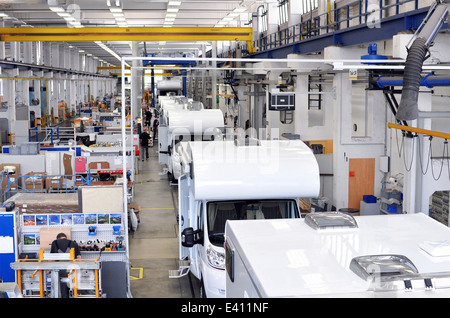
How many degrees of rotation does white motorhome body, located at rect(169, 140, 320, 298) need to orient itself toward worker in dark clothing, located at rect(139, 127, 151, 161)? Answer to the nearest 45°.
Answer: approximately 180°

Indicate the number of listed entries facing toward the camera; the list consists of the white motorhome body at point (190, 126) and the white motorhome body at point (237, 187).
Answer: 2

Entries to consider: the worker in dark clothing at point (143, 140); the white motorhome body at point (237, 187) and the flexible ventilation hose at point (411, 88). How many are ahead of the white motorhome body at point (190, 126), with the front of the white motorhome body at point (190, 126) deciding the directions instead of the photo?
2

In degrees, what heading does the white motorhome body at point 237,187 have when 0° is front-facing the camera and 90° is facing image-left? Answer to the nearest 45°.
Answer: approximately 0°

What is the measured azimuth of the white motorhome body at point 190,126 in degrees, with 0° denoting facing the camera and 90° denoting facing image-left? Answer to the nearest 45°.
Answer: approximately 0°
